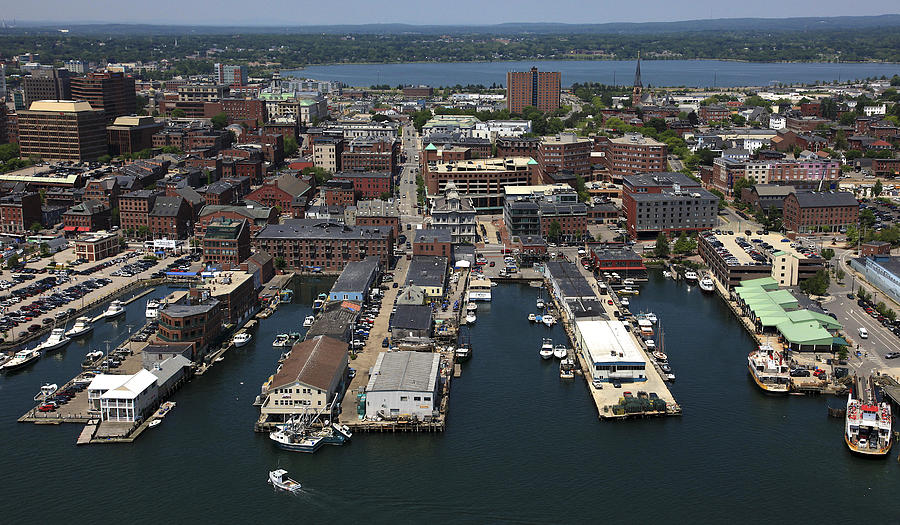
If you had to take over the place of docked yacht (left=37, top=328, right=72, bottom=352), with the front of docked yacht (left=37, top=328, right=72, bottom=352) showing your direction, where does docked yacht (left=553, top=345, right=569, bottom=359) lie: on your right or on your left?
on your left

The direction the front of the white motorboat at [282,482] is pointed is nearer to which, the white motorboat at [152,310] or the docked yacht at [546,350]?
the white motorboat

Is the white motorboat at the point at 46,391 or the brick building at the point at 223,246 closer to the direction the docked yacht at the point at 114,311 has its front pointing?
the white motorboat

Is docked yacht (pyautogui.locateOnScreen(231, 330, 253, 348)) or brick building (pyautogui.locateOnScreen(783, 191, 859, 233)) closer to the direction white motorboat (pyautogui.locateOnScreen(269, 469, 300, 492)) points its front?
the docked yacht

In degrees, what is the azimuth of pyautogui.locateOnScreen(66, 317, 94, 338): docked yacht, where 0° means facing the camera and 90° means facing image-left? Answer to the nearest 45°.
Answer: approximately 45°

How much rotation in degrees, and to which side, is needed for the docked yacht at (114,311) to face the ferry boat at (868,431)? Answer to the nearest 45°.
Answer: approximately 90° to its left

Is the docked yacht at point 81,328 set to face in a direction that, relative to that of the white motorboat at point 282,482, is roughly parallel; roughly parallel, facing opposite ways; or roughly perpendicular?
roughly perpendicular
